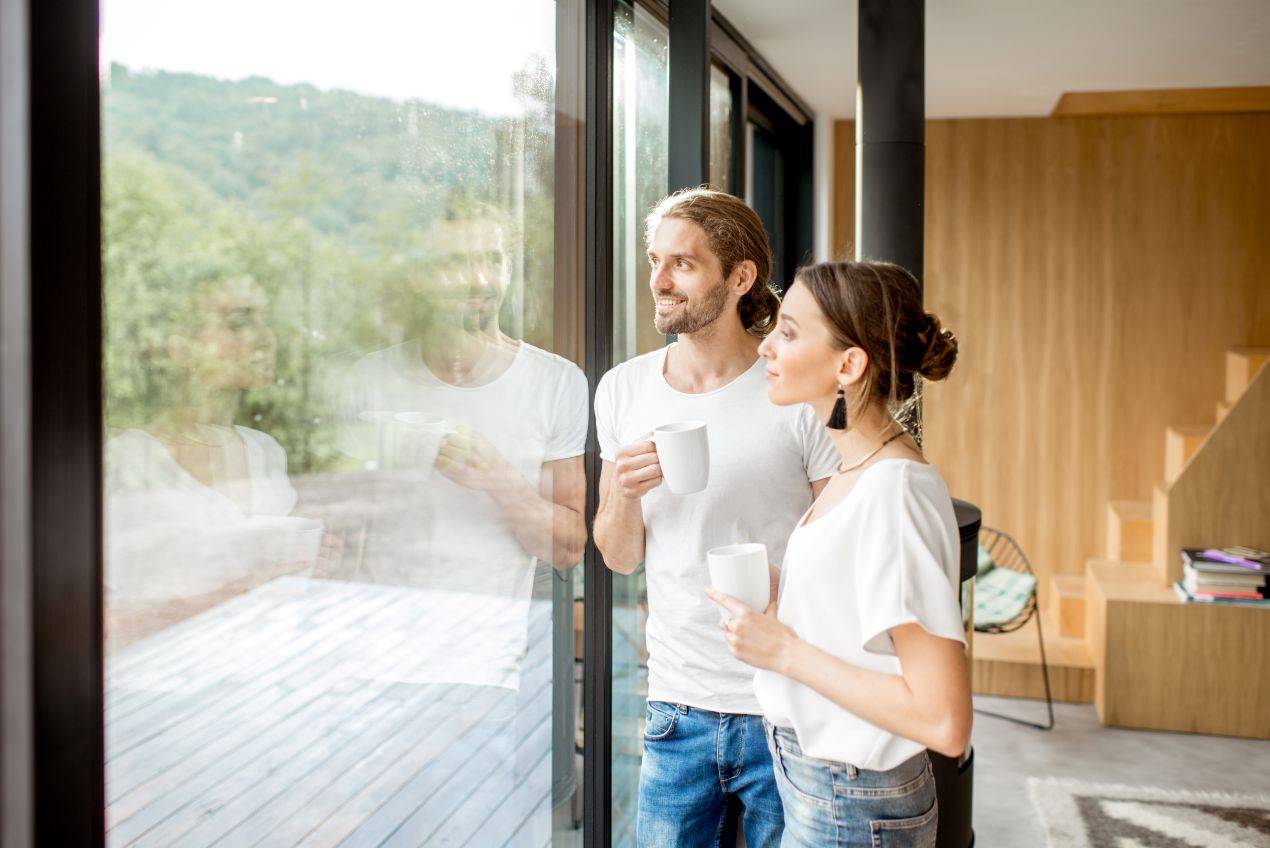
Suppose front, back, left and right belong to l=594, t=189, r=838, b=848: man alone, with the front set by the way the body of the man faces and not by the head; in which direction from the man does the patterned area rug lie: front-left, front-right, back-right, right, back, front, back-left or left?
back-left

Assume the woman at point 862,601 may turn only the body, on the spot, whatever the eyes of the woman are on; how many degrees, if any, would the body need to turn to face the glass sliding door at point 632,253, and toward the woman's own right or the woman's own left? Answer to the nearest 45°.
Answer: approximately 45° to the woman's own right

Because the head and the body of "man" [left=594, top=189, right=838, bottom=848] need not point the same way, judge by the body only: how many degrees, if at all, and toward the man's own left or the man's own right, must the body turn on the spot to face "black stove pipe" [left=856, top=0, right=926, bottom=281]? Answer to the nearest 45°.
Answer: approximately 180°

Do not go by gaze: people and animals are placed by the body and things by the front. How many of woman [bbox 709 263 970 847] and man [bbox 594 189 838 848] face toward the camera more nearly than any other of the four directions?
1

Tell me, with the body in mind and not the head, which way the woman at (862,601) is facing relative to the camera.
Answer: to the viewer's left

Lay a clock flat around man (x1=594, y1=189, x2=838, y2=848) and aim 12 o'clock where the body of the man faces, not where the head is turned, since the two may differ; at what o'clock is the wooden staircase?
The wooden staircase is roughly at 7 o'clock from the man.
